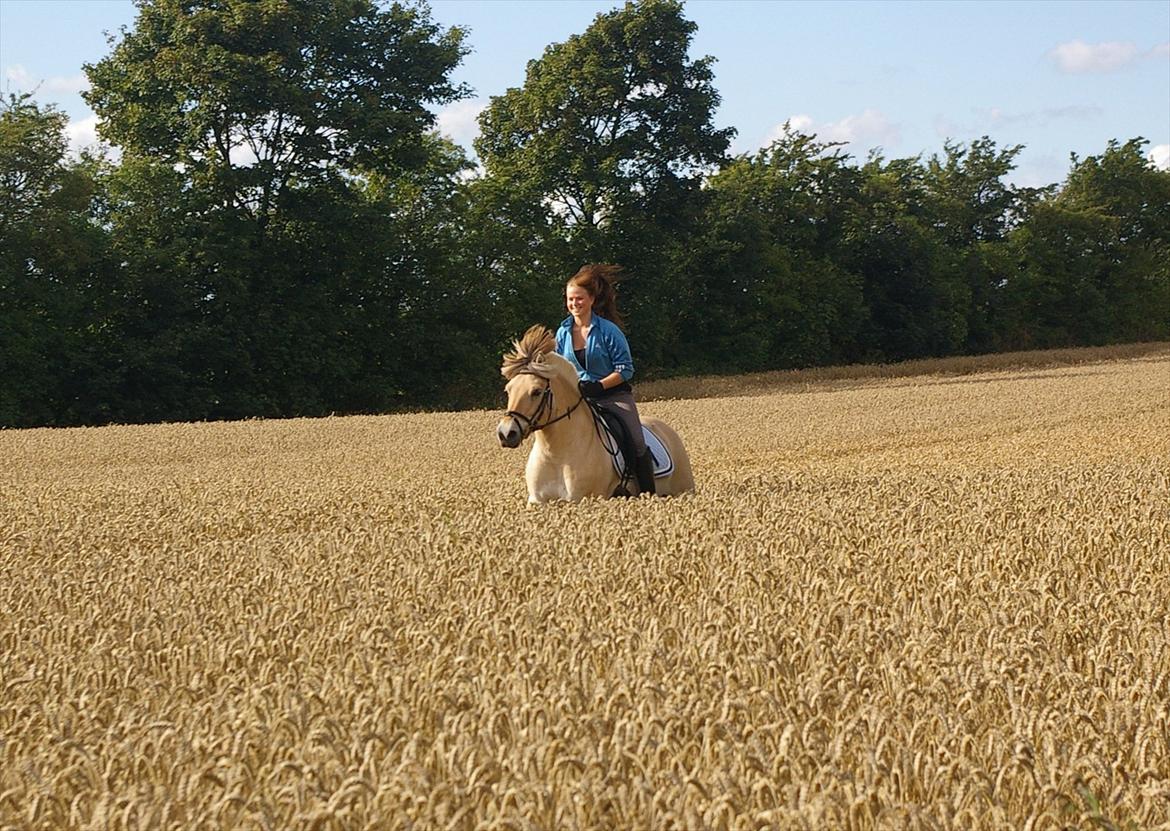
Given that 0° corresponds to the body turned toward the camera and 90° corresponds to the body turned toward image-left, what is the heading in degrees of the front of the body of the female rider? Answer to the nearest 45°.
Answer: approximately 45°

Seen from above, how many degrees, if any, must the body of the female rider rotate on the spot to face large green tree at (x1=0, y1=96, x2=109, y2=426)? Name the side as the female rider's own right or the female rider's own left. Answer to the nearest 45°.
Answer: approximately 90° to the female rider's own right

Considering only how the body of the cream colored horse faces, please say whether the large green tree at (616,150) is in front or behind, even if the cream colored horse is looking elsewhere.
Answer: behind

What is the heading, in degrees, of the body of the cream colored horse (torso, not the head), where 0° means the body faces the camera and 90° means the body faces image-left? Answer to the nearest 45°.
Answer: approximately 45°

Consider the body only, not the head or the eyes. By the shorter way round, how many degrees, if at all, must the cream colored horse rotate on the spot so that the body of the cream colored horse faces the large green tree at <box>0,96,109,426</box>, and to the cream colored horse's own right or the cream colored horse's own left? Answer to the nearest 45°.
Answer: approximately 90° to the cream colored horse's own right

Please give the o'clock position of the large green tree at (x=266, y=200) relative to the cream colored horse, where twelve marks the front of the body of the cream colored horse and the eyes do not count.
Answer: The large green tree is roughly at 4 o'clock from the cream colored horse.

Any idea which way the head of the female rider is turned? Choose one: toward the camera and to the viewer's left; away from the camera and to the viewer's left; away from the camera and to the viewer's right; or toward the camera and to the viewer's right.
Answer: toward the camera and to the viewer's left

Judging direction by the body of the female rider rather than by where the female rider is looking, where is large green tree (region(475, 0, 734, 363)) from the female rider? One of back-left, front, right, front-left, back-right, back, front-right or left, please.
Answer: back-right
